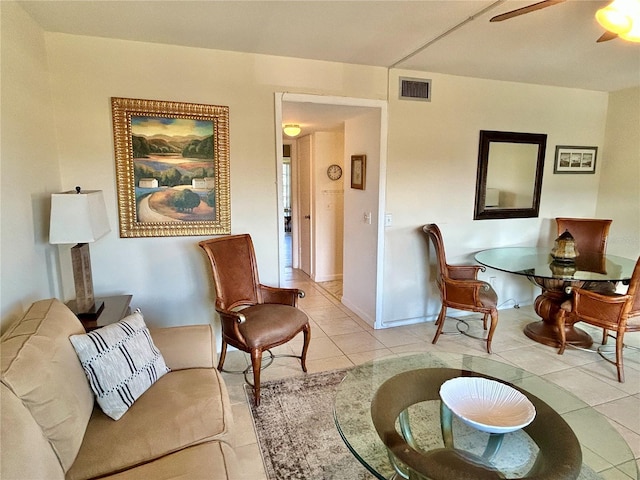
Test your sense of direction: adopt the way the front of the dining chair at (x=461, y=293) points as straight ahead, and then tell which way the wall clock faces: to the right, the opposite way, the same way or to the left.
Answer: to the right

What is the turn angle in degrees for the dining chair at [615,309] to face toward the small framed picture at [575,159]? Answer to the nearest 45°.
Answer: approximately 45° to its right

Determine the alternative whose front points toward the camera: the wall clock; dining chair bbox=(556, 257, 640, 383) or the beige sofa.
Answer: the wall clock

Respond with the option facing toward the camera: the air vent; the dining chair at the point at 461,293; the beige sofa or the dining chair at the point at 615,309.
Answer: the air vent

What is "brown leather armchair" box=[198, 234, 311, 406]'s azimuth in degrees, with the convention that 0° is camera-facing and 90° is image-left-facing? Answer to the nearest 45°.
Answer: approximately 315°

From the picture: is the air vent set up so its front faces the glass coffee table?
yes

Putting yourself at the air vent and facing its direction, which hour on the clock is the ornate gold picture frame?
The ornate gold picture frame is roughly at 2 o'clock from the air vent.

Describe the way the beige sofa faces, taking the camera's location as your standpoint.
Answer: facing to the right of the viewer

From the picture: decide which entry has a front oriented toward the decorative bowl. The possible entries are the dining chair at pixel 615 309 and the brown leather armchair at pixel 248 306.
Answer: the brown leather armchair

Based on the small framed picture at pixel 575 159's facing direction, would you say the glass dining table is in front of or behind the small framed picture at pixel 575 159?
in front

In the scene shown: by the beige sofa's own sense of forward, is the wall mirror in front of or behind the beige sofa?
in front

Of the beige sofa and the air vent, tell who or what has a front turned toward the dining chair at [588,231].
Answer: the beige sofa

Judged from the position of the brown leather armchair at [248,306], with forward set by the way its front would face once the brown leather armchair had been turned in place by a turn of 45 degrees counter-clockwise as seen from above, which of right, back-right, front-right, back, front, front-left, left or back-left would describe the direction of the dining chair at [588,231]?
front

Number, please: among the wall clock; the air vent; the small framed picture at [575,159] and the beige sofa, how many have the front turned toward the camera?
3
